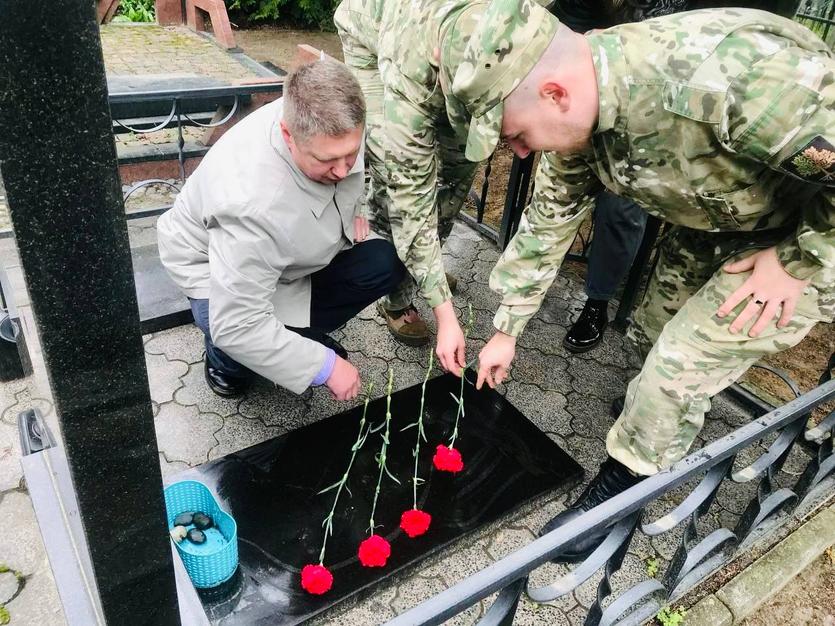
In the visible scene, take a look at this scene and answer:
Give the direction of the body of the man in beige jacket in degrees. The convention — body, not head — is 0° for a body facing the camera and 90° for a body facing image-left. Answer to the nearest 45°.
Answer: approximately 315°

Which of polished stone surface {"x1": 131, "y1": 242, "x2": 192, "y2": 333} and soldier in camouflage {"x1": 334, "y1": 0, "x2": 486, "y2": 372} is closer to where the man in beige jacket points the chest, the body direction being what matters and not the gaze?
the soldier in camouflage

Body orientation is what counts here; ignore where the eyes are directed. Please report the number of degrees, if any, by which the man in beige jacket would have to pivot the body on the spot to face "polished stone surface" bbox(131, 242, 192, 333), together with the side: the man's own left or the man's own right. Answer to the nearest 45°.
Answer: approximately 180°

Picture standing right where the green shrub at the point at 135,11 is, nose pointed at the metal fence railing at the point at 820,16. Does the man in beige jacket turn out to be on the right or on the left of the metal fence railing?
right

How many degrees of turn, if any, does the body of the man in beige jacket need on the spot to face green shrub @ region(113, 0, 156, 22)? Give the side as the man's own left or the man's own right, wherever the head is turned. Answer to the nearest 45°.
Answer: approximately 135° to the man's own left

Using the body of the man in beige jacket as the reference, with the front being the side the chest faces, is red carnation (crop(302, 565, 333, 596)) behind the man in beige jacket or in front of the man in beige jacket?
in front

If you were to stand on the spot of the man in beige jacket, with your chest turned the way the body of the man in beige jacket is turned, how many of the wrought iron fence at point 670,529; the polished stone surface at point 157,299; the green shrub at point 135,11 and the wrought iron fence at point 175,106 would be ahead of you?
1

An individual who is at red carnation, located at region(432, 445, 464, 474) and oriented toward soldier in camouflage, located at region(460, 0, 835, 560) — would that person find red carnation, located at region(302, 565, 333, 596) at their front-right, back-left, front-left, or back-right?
back-right

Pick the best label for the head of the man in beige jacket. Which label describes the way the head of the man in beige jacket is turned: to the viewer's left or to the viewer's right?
to the viewer's right

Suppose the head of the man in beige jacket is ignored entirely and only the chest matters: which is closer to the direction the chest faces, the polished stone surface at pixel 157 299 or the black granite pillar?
the black granite pillar

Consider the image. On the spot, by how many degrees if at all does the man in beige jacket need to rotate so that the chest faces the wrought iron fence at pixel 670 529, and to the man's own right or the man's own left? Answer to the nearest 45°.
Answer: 0° — they already face it

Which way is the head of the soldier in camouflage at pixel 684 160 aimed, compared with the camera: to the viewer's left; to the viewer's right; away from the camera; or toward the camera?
to the viewer's left

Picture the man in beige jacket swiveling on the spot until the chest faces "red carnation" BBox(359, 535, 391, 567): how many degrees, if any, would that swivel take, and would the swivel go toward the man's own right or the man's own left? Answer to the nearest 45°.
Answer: approximately 45° to the man's own right

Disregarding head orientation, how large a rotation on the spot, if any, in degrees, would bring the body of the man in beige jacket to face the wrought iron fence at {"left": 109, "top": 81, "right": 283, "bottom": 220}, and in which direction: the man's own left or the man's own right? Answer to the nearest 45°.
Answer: approximately 135° to the man's own left

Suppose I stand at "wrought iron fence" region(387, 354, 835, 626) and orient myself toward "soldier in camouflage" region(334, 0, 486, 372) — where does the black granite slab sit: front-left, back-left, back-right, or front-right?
front-left
